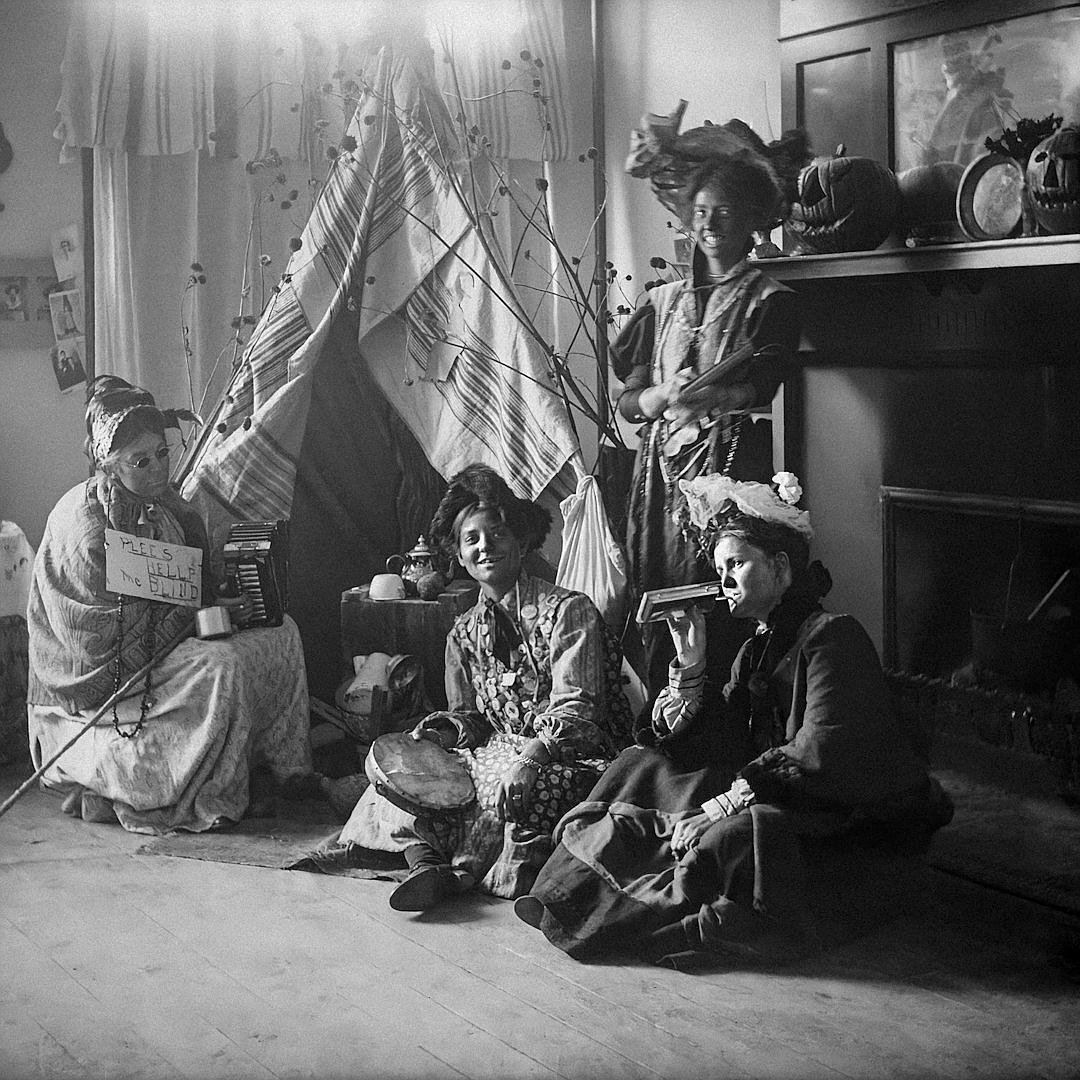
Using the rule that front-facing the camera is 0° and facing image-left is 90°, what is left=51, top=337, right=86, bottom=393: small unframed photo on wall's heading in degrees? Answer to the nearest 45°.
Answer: approximately 0°

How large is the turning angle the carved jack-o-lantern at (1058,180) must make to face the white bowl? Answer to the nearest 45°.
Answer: approximately 90° to its right

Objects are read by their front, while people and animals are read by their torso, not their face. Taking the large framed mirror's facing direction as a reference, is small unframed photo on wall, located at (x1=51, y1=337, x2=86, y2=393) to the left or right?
on its right

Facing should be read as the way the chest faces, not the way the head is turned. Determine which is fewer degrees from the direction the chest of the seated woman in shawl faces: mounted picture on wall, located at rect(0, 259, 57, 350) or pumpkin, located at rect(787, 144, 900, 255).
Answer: the pumpkin

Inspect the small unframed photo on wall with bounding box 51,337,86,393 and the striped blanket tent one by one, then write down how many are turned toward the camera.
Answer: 2
